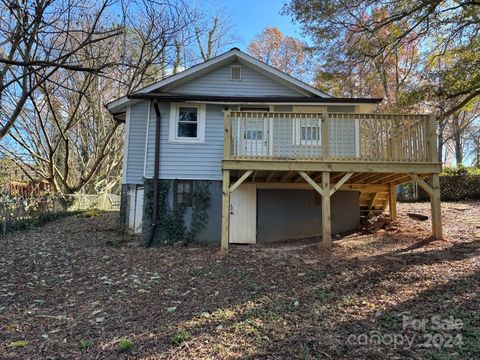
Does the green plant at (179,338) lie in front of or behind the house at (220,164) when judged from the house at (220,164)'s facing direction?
in front

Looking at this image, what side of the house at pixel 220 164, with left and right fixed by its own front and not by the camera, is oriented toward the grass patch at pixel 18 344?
back

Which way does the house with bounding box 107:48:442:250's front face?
away from the camera

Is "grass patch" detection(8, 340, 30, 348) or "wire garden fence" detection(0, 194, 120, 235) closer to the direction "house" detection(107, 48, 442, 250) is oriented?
the wire garden fence

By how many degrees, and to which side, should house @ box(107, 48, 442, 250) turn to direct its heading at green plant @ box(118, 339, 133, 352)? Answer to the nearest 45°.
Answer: approximately 180°

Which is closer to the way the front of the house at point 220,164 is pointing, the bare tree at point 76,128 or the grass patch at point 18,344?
the grass patch

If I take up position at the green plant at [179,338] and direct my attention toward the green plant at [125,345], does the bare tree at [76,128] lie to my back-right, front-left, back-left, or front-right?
front-right

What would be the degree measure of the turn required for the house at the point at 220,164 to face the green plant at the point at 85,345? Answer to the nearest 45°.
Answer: approximately 180°

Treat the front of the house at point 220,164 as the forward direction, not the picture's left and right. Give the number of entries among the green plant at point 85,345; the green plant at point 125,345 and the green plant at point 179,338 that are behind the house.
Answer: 3
